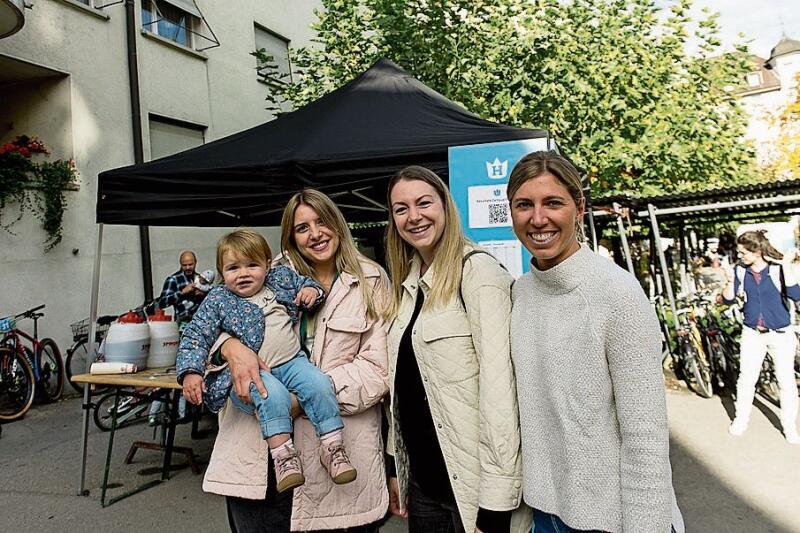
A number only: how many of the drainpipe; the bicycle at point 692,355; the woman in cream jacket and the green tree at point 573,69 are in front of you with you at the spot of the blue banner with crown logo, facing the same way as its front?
1

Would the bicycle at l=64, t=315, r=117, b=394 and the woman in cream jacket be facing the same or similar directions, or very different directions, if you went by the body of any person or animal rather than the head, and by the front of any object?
very different directions

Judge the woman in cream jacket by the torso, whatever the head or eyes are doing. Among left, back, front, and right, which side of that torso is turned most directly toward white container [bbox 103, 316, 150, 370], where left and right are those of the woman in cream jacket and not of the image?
right

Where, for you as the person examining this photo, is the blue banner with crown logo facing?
facing the viewer

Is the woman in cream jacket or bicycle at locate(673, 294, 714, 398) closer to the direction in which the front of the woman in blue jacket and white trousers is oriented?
the woman in cream jacket

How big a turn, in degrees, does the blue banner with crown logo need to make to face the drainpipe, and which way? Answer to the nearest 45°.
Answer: approximately 135° to its right

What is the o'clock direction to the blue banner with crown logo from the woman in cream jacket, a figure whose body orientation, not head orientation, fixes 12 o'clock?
The blue banner with crown logo is roughly at 5 o'clock from the woman in cream jacket.

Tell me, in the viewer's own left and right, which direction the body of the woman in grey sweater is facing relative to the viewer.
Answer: facing the viewer and to the left of the viewer

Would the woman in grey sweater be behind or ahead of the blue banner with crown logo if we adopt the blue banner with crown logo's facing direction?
ahead

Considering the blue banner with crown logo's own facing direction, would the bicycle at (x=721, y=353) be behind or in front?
behind

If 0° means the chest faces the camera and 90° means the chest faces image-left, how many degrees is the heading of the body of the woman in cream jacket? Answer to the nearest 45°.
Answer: approximately 45°
